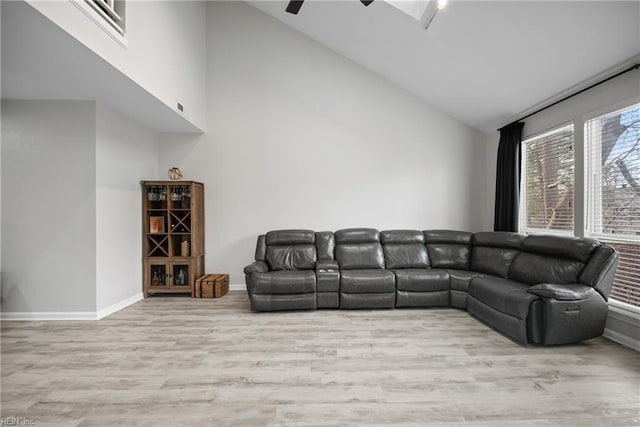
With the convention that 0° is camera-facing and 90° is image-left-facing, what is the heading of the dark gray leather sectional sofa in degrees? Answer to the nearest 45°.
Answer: approximately 0°

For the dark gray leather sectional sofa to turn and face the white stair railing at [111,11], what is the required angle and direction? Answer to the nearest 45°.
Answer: approximately 45° to its right

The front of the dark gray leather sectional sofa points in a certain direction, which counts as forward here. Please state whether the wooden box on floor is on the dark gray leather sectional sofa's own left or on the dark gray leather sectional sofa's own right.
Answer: on the dark gray leather sectional sofa's own right

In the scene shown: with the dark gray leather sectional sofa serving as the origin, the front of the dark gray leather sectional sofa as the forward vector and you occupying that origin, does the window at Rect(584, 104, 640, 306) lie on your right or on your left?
on your left

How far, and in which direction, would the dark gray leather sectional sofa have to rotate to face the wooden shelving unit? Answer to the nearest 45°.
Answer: approximately 90° to its right
